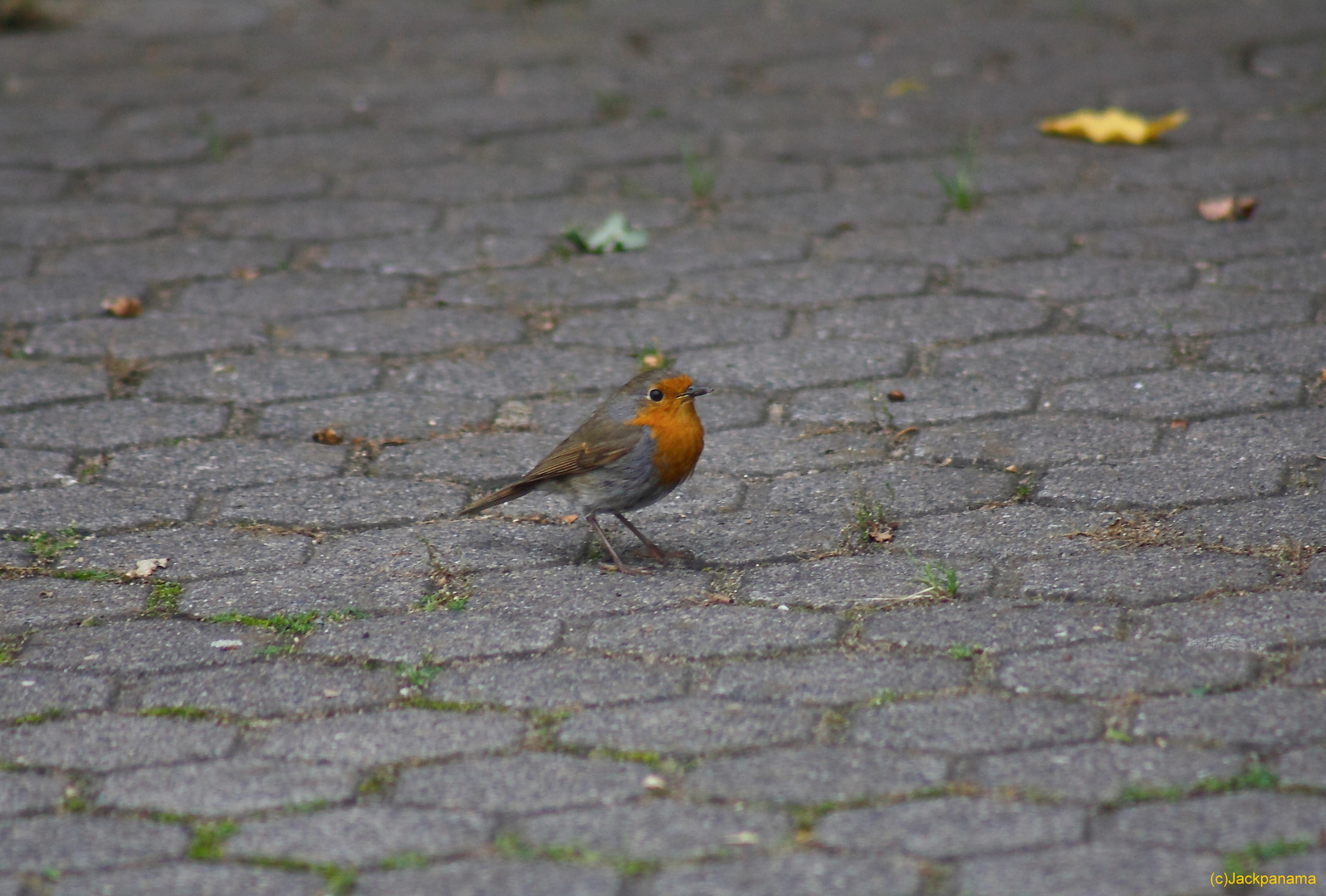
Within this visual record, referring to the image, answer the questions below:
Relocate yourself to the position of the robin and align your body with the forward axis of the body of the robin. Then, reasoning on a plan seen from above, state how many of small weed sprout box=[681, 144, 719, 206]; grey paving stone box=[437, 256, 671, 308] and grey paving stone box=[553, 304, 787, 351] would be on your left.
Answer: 3

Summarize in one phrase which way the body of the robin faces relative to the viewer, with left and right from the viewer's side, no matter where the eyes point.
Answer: facing to the right of the viewer

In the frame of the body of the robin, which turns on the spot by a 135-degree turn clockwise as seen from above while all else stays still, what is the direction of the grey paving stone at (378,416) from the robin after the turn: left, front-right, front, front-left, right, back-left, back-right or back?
right

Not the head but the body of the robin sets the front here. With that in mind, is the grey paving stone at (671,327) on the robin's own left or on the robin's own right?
on the robin's own left

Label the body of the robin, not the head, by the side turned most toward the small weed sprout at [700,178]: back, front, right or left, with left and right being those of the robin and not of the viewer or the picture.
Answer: left

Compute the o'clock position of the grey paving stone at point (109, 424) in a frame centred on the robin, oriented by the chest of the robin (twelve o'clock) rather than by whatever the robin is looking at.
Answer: The grey paving stone is roughly at 7 o'clock from the robin.

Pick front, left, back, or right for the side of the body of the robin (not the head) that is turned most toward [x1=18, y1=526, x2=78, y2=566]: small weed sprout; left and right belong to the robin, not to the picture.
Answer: back

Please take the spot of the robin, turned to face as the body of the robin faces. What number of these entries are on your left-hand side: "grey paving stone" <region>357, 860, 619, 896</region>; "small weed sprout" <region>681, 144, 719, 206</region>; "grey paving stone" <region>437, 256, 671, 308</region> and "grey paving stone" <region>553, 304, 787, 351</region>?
3

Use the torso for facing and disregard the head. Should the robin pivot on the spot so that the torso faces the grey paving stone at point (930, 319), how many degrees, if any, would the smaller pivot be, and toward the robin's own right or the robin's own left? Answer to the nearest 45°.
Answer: approximately 45° to the robin's own left
